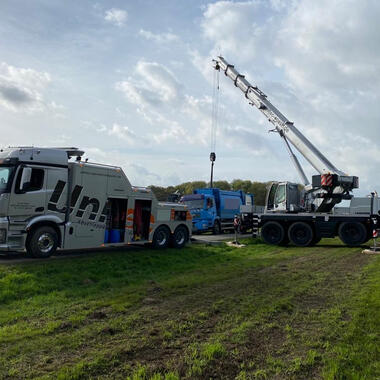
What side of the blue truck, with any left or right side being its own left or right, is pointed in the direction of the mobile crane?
left

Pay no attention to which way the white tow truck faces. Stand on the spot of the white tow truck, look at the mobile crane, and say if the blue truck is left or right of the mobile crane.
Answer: left

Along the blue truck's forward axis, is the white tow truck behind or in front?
in front

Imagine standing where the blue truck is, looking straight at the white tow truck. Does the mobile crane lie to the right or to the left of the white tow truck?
left

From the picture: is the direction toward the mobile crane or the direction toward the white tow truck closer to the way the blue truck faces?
the white tow truck

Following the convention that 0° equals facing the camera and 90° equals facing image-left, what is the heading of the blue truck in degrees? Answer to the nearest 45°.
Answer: approximately 45°
